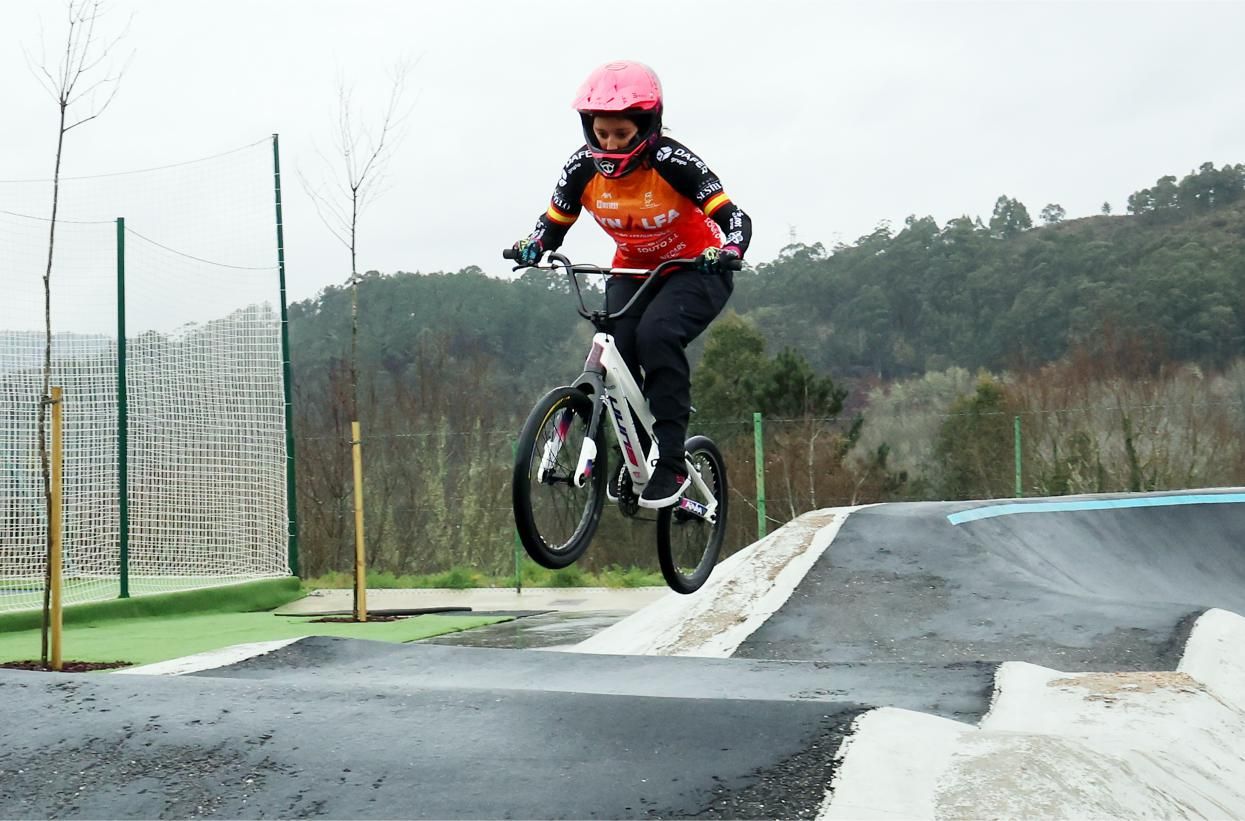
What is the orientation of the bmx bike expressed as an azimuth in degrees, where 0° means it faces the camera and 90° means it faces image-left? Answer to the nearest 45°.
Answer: approximately 45°

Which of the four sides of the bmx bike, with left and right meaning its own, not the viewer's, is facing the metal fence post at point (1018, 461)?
back

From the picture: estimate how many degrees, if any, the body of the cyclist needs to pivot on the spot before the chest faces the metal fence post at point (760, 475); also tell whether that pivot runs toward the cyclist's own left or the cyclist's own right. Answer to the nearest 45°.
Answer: approximately 135° to the cyclist's own right

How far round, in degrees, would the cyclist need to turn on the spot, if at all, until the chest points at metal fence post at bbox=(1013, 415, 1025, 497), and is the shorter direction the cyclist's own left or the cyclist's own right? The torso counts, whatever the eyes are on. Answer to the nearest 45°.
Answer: approximately 180°

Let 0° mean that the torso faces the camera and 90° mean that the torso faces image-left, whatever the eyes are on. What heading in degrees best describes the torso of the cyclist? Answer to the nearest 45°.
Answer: approximately 45°
